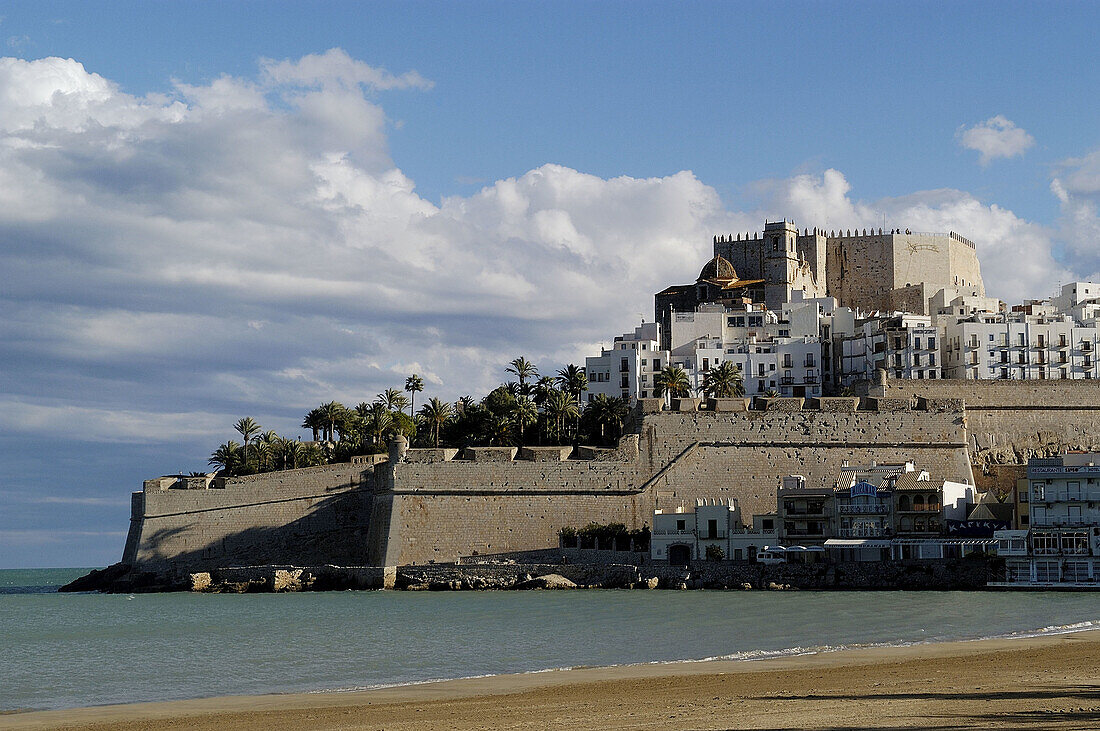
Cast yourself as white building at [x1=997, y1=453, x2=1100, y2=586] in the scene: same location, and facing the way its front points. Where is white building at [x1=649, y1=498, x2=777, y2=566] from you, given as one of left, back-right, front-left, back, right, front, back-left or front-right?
right

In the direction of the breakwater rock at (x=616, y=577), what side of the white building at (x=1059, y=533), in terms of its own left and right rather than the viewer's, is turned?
right

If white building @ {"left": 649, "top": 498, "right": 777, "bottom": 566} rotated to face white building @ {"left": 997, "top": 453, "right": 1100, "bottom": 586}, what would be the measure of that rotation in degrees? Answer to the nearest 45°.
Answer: approximately 90° to its left

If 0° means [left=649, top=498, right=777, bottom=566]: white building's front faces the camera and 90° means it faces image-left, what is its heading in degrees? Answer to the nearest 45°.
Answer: approximately 0°

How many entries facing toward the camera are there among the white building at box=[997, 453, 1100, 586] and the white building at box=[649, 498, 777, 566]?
2
